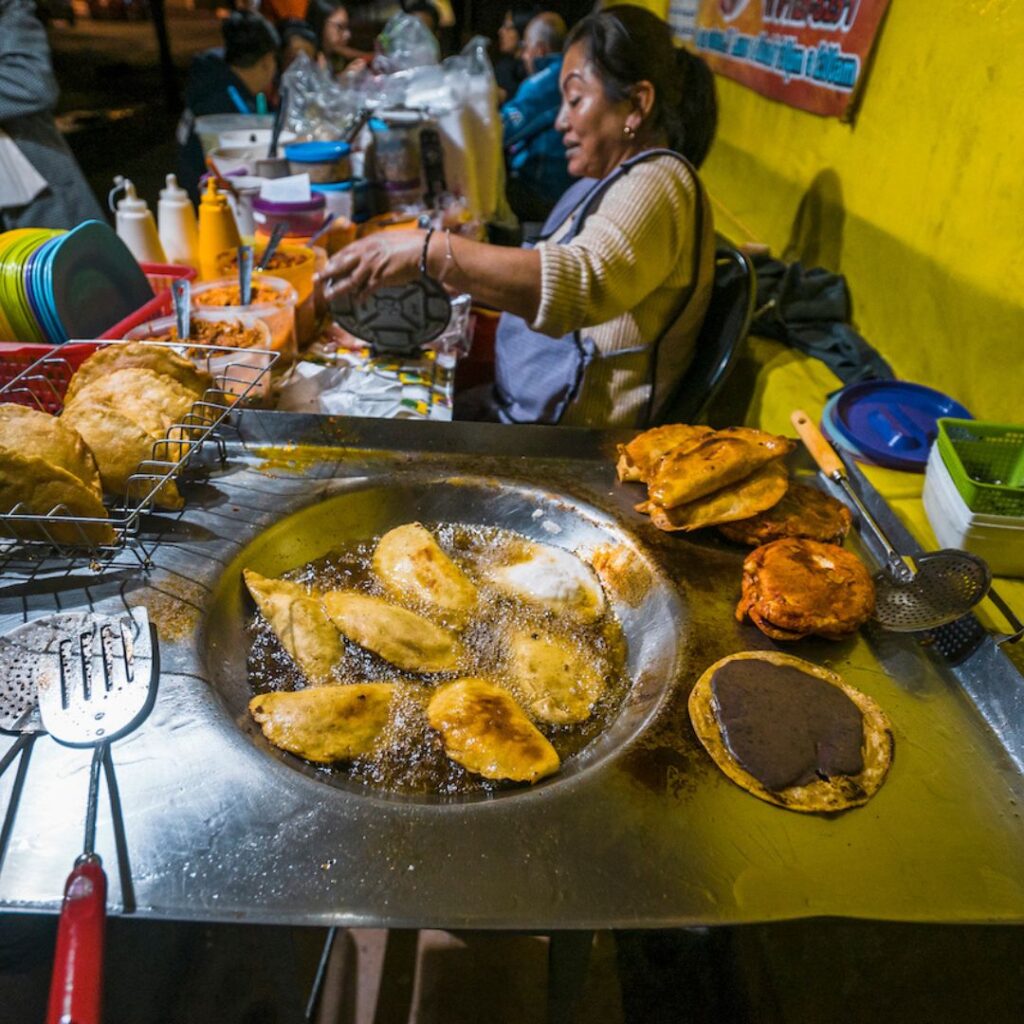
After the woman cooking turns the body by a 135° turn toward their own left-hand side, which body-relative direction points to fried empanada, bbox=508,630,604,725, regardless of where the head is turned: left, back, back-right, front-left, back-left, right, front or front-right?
front-right

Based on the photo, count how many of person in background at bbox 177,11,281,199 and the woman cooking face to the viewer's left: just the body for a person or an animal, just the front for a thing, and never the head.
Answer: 1

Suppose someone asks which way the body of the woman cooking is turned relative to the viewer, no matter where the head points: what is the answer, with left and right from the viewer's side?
facing to the left of the viewer

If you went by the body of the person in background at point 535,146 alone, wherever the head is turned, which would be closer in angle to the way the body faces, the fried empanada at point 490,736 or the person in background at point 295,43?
the person in background

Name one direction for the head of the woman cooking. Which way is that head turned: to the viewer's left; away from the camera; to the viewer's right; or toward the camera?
to the viewer's left

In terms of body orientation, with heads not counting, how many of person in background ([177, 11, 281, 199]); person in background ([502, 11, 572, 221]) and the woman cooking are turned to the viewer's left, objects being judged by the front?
2

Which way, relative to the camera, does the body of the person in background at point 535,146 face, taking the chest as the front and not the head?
to the viewer's left

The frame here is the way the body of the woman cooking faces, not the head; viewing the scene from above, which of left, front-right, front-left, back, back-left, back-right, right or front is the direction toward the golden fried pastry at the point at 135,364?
front-left

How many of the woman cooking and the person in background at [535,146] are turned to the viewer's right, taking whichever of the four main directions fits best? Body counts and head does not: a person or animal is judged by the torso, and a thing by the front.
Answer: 0
